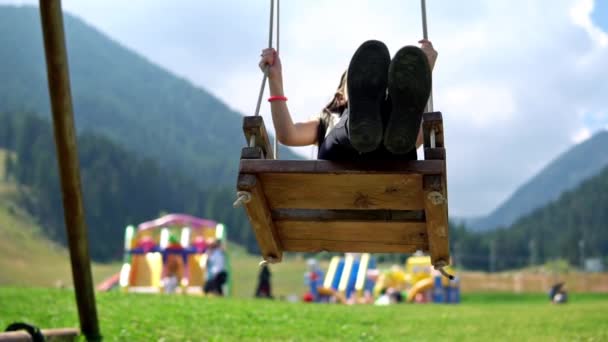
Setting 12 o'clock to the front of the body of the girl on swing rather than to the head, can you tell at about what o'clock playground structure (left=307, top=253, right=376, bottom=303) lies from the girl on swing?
The playground structure is roughly at 6 o'clock from the girl on swing.

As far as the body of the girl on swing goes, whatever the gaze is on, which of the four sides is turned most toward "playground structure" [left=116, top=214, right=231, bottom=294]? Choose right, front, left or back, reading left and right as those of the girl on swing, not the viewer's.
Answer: back

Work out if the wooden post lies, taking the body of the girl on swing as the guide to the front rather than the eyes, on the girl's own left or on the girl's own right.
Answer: on the girl's own right
